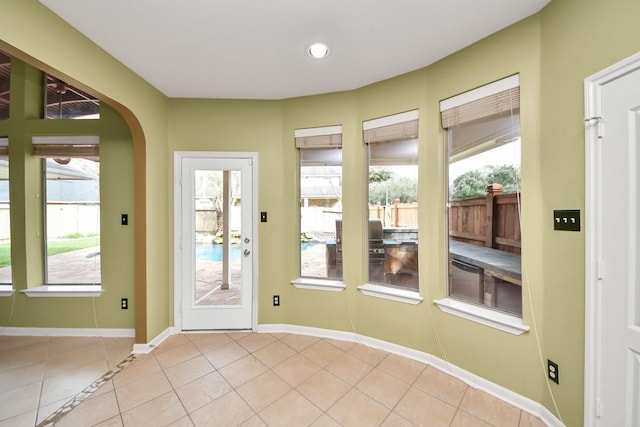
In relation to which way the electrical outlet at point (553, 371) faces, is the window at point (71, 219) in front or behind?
in front

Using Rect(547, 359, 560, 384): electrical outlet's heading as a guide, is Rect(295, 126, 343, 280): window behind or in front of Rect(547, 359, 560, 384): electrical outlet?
in front

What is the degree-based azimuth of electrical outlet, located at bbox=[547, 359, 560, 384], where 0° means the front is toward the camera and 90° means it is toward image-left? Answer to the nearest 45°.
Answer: approximately 45°

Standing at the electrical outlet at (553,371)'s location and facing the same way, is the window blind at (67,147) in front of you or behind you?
in front
